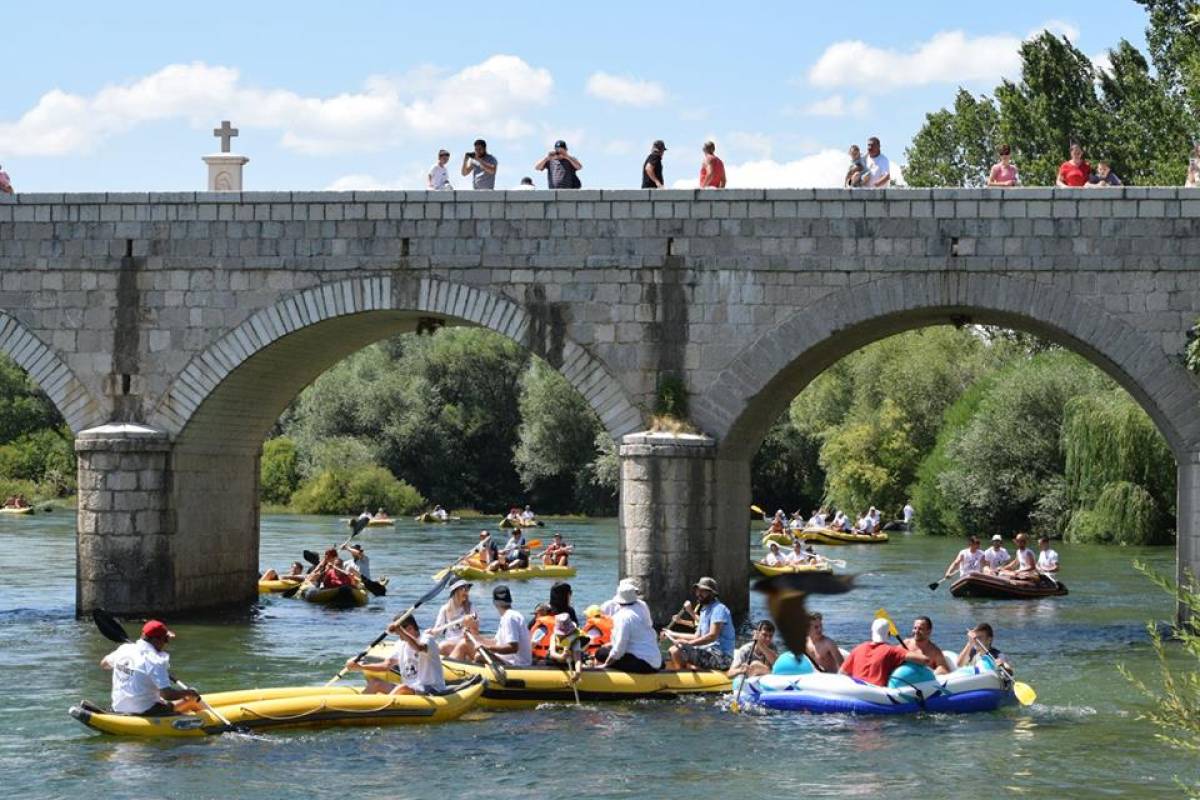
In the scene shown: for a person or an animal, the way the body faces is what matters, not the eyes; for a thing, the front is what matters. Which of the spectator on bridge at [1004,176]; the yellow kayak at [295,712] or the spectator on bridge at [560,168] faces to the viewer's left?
the yellow kayak

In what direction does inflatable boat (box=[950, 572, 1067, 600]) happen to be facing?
to the viewer's left

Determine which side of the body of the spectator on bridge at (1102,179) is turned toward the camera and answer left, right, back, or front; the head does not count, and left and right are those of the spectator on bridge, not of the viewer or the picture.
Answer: front

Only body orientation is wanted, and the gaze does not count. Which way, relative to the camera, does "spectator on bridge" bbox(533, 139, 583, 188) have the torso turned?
toward the camera

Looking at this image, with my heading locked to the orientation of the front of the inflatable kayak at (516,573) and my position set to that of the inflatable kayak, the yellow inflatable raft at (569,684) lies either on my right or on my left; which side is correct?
on my left

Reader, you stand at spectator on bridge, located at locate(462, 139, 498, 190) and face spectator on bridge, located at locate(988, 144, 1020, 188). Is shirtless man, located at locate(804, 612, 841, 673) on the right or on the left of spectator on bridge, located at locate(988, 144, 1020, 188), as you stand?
right

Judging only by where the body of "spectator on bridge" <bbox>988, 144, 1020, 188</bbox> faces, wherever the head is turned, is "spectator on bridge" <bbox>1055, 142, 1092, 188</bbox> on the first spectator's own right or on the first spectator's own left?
on the first spectator's own left

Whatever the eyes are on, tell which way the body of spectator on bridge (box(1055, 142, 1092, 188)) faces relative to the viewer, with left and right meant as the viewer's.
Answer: facing the viewer

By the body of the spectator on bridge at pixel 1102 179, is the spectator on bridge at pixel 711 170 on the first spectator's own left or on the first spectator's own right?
on the first spectator's own right

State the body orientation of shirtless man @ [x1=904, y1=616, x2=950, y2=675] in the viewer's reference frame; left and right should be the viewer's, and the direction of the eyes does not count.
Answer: facing the viewer and to the left of the viewer

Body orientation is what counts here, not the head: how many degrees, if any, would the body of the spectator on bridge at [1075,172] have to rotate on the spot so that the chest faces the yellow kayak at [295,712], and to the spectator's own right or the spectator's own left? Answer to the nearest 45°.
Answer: approximately 45° to the spectator's own right
